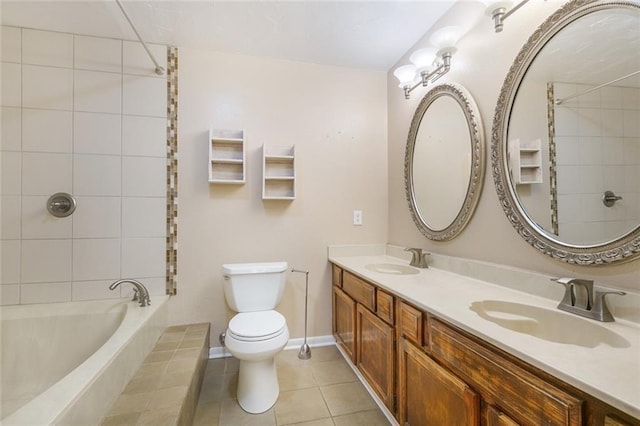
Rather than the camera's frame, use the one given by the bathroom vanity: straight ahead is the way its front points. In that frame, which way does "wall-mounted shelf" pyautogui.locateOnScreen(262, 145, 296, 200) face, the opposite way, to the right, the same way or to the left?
to the left

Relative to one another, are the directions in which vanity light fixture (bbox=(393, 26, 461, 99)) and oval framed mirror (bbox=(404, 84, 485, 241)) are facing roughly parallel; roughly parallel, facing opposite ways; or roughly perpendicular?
roughly parallel

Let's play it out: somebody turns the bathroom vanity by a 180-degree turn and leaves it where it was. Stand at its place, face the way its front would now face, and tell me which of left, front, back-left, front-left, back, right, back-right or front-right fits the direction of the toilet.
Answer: back-left

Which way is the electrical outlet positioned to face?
toward the camera

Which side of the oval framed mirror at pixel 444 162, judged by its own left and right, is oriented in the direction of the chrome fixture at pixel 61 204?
front

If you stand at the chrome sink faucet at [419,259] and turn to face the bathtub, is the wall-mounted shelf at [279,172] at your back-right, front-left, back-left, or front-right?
front-right

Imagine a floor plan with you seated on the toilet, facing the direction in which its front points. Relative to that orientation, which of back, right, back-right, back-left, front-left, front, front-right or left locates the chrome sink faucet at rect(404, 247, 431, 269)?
left

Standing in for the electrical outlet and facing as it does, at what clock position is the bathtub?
The bathtub is roughly at 2 o'clock from the electrical outlet.

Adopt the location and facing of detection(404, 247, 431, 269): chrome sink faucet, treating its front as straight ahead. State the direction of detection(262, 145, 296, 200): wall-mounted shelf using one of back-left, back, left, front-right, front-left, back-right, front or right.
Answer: front-right

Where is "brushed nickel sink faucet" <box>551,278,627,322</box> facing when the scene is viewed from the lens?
facing the viewer and to the left of the viewer

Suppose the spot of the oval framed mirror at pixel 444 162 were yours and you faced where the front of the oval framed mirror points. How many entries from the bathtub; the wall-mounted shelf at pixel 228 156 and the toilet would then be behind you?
0

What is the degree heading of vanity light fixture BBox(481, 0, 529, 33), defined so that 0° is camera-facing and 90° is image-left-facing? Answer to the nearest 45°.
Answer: approximately 45°

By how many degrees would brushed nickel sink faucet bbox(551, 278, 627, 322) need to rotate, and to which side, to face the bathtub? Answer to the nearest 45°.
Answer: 0° — it already faces it

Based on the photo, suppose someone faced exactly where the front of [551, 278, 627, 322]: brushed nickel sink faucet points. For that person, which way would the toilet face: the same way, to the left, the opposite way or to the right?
to the left

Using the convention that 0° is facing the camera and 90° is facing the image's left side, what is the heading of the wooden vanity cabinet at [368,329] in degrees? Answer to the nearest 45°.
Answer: approximately 45°

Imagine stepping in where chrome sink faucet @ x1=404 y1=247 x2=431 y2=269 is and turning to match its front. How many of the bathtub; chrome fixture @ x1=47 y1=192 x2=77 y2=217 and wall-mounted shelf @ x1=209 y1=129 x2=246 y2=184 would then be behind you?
0

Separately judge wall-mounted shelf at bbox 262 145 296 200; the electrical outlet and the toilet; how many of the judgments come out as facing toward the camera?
3

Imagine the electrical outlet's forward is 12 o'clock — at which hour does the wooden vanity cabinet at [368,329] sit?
The wooden vanity cabinet is roughly at 12 o'clock from the electrical outlet.

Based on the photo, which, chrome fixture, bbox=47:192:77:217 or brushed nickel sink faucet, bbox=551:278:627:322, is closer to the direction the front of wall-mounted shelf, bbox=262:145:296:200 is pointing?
the brushed nickel sink faucet
